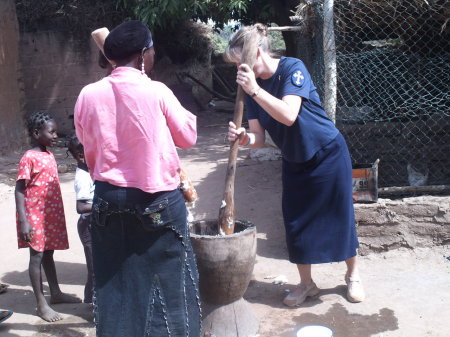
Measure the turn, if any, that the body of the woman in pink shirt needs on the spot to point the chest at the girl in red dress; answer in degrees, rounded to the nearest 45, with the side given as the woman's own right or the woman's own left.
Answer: approximately 90° to the woman's own left

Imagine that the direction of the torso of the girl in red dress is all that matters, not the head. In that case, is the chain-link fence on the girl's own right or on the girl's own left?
on the girl's own left

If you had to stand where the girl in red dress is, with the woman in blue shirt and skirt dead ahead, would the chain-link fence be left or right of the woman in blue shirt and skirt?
left

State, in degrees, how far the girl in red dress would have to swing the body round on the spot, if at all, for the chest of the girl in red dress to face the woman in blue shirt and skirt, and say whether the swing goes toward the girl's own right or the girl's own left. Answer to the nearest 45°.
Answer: approximately 45° to the girl's own left

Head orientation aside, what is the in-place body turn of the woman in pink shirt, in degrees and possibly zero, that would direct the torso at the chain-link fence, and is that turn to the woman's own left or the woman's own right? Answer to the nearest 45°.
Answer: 0° — they already face it

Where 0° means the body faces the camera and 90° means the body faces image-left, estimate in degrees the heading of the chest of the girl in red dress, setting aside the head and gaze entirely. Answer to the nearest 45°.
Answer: approximately 315°

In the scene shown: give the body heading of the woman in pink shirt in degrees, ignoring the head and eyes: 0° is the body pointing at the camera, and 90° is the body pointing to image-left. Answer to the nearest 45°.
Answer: approximately 225°

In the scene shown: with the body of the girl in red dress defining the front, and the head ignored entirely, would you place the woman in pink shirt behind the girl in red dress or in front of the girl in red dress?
in front
